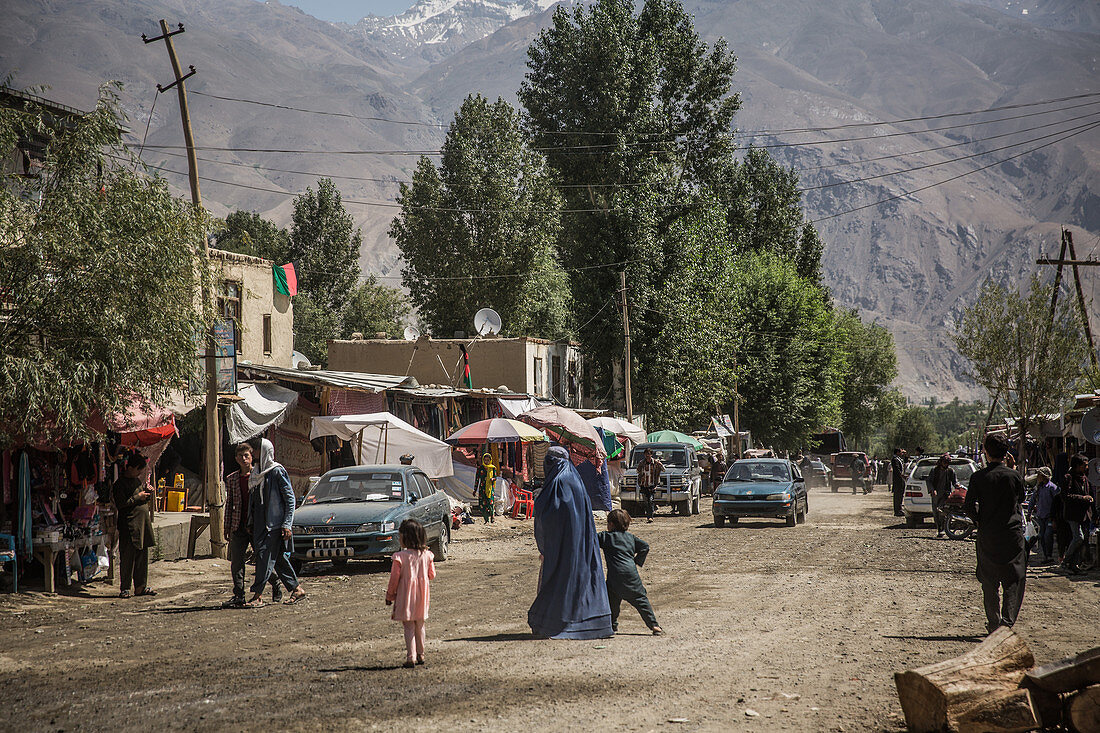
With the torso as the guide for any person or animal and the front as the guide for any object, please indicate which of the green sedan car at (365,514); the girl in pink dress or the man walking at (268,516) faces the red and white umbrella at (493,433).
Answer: the girl in pink dress

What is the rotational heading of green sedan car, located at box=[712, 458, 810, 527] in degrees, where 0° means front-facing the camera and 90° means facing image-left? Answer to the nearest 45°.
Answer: approximately 0°

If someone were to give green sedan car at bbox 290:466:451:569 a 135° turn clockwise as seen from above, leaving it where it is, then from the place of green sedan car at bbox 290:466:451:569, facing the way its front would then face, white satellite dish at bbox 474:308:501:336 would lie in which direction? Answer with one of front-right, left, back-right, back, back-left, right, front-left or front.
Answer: front

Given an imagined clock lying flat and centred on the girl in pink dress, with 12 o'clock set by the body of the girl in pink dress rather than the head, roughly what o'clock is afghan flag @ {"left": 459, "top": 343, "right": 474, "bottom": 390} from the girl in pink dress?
The afghan flag is roughly at 12 o'clock from the girl in pink dress.

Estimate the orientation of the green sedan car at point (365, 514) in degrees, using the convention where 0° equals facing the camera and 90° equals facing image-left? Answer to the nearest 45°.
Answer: approximately 45°

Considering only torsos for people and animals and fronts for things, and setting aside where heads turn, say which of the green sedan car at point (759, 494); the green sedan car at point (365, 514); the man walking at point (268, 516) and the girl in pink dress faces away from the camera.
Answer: the girl in pink dress

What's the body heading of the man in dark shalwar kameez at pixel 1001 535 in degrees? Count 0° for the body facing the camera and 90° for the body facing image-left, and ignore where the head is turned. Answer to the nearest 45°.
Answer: approximately 180°

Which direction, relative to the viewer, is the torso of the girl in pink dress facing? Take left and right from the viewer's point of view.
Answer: facing away from the viewer

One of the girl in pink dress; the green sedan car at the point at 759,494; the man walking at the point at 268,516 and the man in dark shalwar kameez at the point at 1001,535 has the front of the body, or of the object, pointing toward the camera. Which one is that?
the green sedan car

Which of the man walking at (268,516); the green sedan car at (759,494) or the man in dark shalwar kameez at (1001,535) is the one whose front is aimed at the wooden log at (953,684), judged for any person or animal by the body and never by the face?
the green sedan car

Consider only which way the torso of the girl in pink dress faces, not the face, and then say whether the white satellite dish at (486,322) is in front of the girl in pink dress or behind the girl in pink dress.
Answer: in front

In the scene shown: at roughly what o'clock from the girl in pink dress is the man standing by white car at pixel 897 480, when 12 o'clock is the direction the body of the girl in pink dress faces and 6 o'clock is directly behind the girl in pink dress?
The man standing by white car is roughly at 1 o'clock from the girl in pink dress.

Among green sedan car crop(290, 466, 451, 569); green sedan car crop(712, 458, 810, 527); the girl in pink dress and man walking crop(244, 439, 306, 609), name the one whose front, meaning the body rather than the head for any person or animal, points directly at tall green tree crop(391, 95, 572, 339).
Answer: the girl in pink dress
